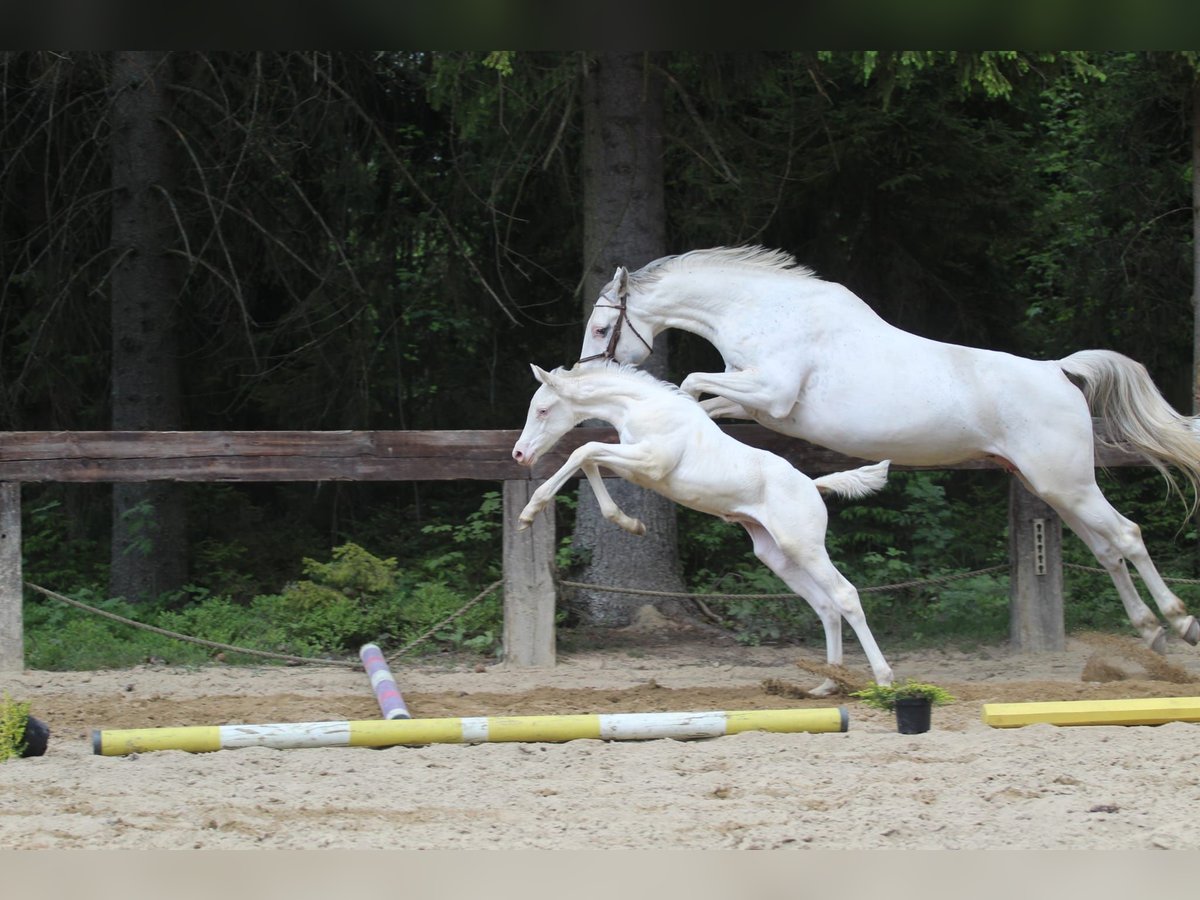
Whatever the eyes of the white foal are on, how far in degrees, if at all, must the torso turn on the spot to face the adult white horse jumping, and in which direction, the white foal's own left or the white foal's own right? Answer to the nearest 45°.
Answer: approximately 135° to the white foal's own right

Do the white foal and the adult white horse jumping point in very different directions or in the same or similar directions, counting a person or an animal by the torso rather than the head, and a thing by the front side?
same or similar directions

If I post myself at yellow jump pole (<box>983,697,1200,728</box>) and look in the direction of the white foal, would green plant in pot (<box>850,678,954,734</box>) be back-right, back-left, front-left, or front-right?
front-left

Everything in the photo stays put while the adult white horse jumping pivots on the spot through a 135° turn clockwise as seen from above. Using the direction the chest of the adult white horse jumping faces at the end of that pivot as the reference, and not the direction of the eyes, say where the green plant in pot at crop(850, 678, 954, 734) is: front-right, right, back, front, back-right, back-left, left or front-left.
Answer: back-right

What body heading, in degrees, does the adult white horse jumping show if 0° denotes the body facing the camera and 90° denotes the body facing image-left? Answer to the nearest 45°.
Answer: approximately 90°

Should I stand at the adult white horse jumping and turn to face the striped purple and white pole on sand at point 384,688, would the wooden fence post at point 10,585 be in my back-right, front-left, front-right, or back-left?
front-right

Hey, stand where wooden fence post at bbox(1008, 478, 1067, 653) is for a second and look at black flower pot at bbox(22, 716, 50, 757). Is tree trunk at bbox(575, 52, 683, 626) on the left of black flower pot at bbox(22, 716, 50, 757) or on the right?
right

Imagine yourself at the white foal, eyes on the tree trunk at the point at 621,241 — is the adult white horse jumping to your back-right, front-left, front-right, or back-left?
front-right

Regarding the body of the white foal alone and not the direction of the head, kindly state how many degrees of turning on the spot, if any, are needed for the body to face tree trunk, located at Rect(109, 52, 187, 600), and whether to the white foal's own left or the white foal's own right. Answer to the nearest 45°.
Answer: approximately 45° to the white foal's own right

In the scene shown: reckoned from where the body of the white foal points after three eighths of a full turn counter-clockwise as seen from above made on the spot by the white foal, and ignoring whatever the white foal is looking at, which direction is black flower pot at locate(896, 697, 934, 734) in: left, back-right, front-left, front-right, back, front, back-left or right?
front

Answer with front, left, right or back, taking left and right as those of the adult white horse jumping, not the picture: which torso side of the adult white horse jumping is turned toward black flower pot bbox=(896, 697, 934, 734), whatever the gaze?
left

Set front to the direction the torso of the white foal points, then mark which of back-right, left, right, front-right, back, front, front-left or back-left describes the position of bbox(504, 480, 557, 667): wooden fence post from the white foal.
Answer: front-right

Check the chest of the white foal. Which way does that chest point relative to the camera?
to the viewer's left

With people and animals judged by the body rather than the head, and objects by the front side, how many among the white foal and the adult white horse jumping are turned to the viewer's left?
2

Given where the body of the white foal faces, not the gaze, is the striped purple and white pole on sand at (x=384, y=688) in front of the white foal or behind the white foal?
in front
